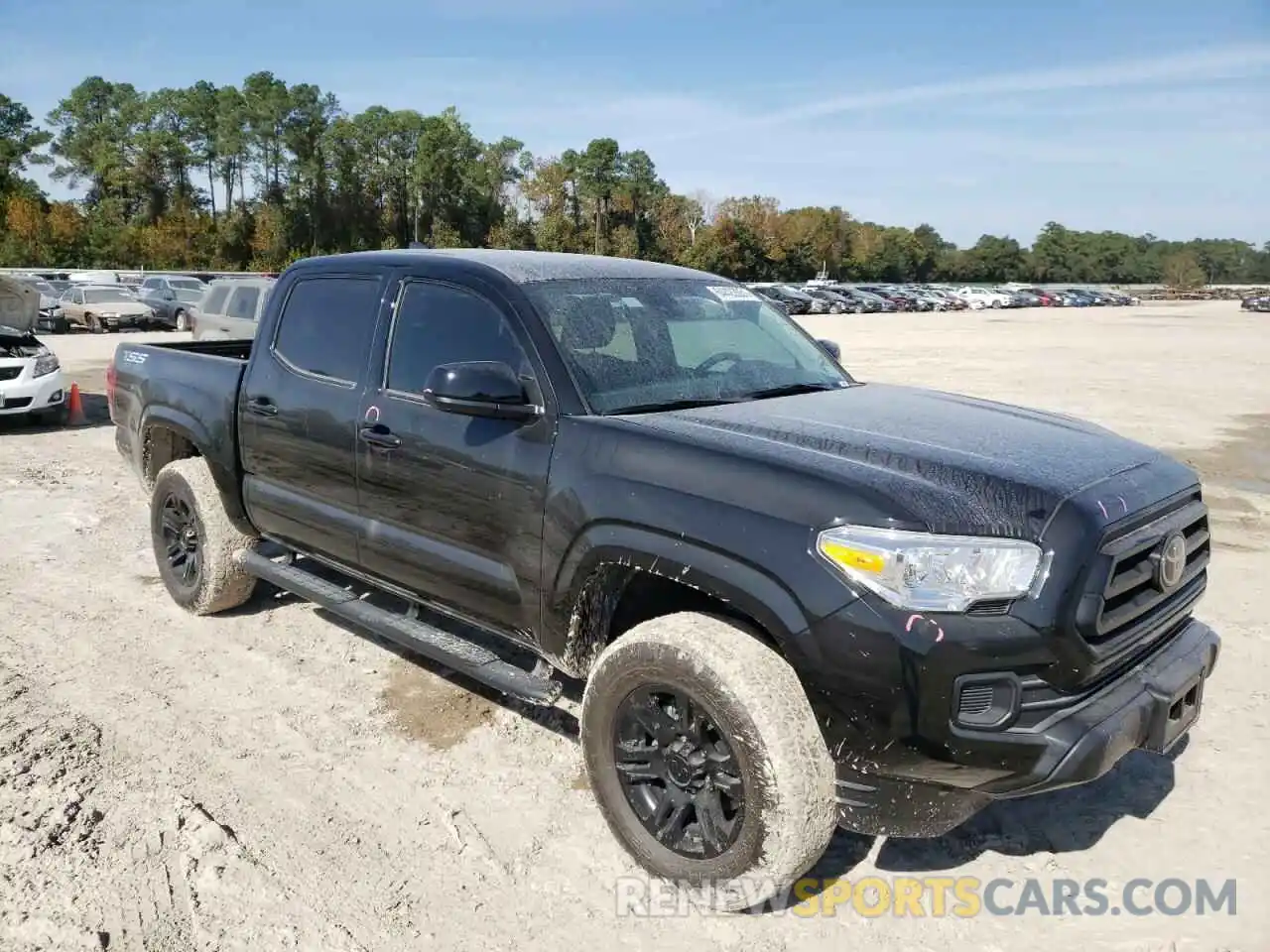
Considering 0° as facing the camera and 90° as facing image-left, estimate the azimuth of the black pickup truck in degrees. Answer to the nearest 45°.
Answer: approximately 315°

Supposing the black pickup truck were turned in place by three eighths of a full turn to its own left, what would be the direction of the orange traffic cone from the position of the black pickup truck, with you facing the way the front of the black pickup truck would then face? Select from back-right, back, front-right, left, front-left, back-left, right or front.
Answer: front-left

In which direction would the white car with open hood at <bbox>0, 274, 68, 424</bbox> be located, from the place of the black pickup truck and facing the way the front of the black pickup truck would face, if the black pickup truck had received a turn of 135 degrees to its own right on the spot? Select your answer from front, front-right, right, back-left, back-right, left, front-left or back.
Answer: front-right

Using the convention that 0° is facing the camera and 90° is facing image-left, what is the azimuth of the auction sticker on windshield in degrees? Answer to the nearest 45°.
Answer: approximately 315°

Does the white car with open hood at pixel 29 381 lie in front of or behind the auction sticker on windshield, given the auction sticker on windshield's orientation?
behind

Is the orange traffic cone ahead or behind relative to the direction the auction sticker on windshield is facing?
behind
